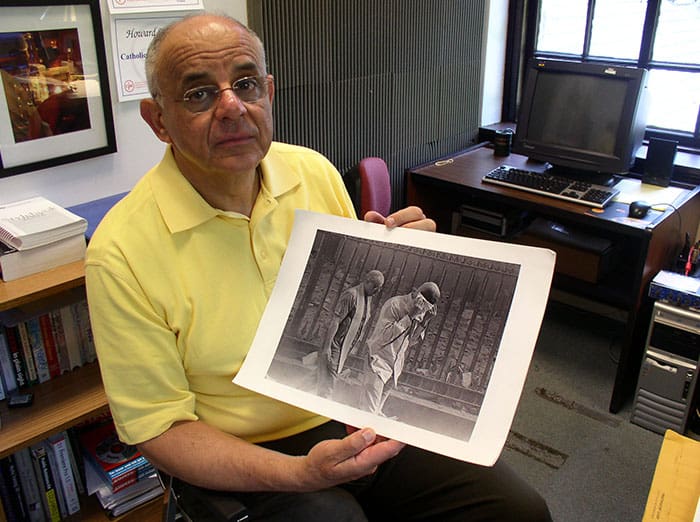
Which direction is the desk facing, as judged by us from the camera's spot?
facing the viewer and to the left of the viewer

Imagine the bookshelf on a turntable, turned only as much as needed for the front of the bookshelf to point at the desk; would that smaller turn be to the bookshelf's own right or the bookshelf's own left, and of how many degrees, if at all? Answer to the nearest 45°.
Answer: approximately 45° to the bookshelf's own left

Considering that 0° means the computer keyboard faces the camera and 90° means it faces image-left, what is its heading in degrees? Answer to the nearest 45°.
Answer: approximately 45°

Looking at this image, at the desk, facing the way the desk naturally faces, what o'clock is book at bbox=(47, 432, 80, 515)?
The book is roughly at 12 o'clock from the desk.

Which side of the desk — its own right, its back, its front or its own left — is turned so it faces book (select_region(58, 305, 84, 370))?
front

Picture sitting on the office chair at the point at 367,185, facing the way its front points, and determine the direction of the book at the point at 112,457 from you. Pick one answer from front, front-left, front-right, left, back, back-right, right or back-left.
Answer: right

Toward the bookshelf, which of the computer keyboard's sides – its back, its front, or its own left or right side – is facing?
front

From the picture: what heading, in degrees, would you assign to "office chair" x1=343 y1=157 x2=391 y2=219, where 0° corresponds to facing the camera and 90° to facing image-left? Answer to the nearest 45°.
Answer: approximately 315°

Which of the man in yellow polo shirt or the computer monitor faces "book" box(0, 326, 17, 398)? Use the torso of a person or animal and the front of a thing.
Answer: the computer monitor

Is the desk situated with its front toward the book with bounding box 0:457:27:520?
yes

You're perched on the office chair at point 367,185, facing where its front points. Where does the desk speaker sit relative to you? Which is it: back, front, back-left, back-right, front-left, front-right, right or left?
front-left

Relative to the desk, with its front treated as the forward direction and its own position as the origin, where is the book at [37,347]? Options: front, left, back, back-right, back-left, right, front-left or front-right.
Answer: front
